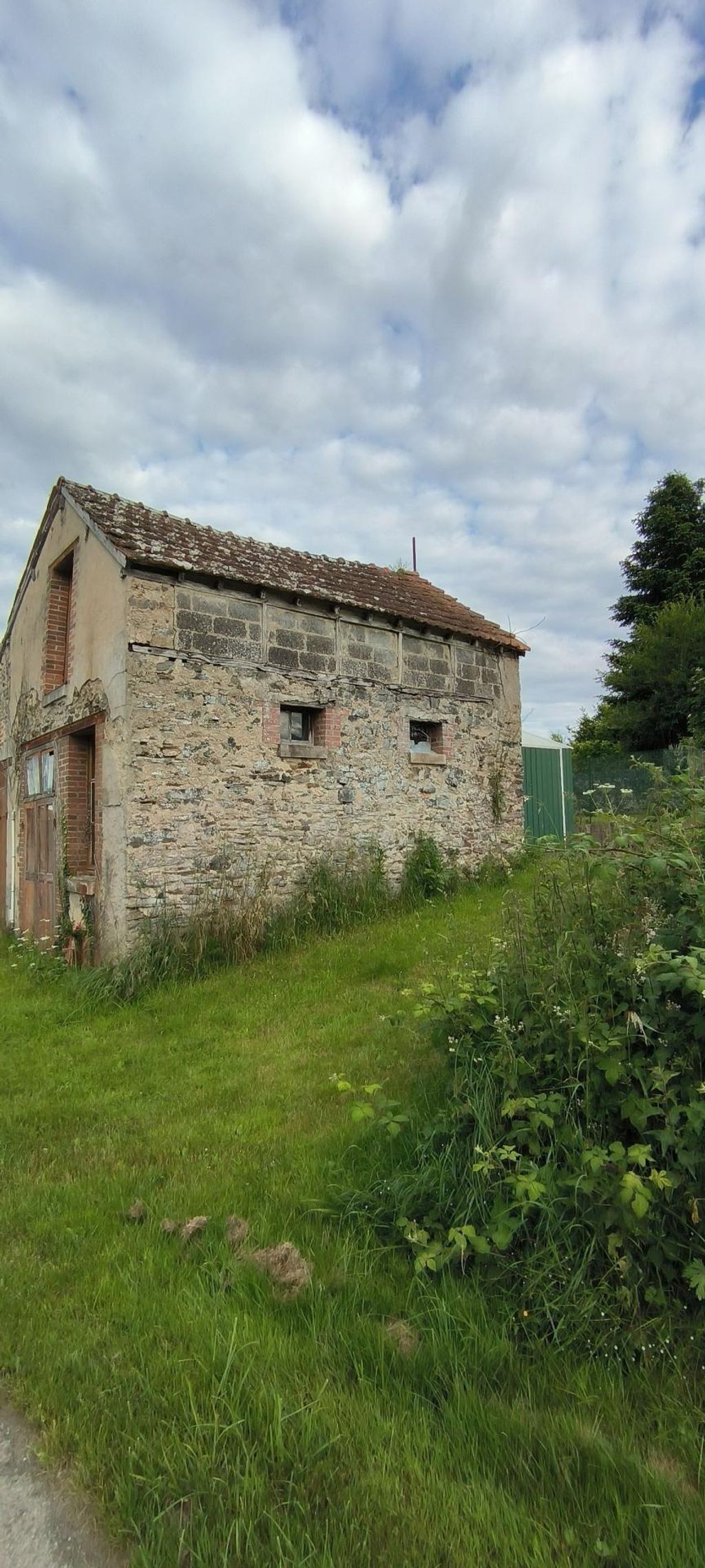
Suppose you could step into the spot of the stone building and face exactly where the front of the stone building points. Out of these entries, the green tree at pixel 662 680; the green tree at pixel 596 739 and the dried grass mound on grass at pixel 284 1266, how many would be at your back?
2

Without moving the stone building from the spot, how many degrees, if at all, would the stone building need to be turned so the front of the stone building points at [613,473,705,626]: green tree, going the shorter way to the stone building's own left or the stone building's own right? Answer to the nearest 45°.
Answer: approximately 180°

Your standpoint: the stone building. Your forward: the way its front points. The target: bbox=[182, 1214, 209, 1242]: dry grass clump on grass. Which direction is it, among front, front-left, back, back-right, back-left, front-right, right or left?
front-left

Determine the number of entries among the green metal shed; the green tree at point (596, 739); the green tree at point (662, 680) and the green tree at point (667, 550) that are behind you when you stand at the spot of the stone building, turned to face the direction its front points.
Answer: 4

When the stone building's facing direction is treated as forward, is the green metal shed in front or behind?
behind

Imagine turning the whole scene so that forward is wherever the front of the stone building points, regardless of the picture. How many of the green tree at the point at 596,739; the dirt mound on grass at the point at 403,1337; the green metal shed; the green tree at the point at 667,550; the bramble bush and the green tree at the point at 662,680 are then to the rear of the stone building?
4

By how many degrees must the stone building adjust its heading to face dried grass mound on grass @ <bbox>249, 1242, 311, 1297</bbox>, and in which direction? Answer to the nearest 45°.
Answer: approximately 45° to its left

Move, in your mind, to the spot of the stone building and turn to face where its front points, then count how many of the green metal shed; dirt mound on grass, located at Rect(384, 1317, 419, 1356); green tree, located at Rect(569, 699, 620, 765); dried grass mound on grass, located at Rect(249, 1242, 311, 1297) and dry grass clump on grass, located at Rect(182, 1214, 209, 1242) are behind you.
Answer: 2

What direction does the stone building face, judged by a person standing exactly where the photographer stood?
facing the viewer and to the left of the viewer

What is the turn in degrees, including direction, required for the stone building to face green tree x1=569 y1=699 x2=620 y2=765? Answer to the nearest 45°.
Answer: approximately 180°
